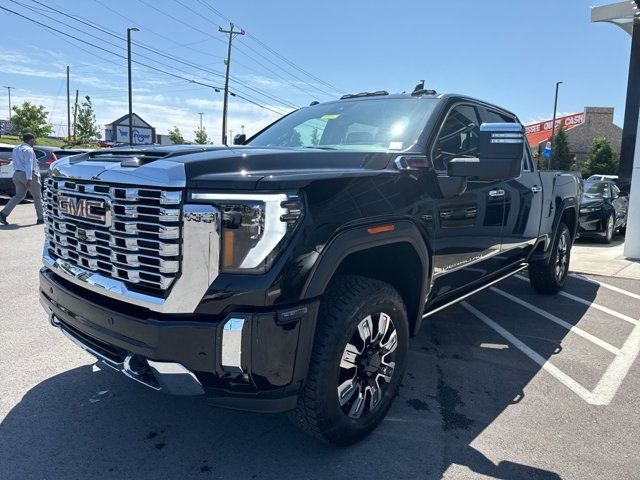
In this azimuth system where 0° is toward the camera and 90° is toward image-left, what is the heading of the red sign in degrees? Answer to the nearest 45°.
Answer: approximately 45°

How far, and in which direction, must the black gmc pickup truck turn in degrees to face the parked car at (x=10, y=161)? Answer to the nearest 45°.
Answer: approximately 90° to its right

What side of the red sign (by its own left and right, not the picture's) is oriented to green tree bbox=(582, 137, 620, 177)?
left

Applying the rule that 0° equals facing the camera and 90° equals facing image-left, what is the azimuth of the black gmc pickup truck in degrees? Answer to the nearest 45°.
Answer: approximately 45°

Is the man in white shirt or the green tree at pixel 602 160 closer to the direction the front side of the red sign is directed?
the man in white shirt

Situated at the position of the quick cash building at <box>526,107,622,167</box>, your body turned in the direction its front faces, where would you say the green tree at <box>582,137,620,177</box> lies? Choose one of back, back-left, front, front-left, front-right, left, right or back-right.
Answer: front-left

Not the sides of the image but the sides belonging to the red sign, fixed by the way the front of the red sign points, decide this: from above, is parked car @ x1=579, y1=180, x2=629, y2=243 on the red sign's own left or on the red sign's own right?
on the red sign's own left

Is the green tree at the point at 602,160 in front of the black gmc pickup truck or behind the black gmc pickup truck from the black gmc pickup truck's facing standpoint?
behind

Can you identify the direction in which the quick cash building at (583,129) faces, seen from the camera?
facing the viewer and to the left of the viewer

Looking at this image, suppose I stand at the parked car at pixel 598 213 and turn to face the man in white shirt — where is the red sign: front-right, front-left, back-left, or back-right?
back-right

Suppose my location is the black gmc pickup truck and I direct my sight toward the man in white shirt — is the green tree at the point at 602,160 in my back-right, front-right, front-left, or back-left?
front-right
